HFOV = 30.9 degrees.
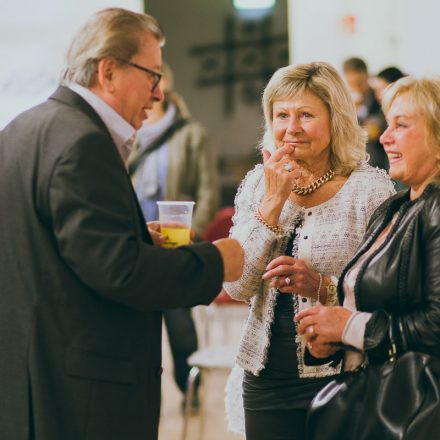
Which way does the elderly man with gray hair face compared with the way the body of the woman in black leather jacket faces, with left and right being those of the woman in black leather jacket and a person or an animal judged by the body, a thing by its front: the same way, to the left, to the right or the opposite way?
the opposite way

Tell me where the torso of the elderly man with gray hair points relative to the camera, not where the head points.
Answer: to the viewer's right

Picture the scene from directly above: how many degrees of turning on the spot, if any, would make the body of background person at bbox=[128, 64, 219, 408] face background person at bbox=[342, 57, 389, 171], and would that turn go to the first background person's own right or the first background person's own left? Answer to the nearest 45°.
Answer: approximately 135° to the first background person's own left

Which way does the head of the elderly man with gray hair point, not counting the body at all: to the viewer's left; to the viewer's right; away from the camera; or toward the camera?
to the viewer's right

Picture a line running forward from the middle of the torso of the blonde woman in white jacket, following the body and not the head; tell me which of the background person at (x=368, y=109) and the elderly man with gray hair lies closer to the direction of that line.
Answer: the elderly man with gray hair

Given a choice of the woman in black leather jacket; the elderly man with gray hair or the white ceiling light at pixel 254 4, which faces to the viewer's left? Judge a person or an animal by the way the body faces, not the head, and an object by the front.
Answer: the woman in black leather jacket
